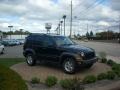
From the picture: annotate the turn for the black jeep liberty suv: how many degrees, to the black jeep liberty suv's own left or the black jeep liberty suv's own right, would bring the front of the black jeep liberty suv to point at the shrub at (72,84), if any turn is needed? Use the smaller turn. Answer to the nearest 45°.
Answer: approximately 45° to the black jeep liberty suv's own right

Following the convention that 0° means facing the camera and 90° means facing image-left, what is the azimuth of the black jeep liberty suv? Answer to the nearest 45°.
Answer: approximately 315°
